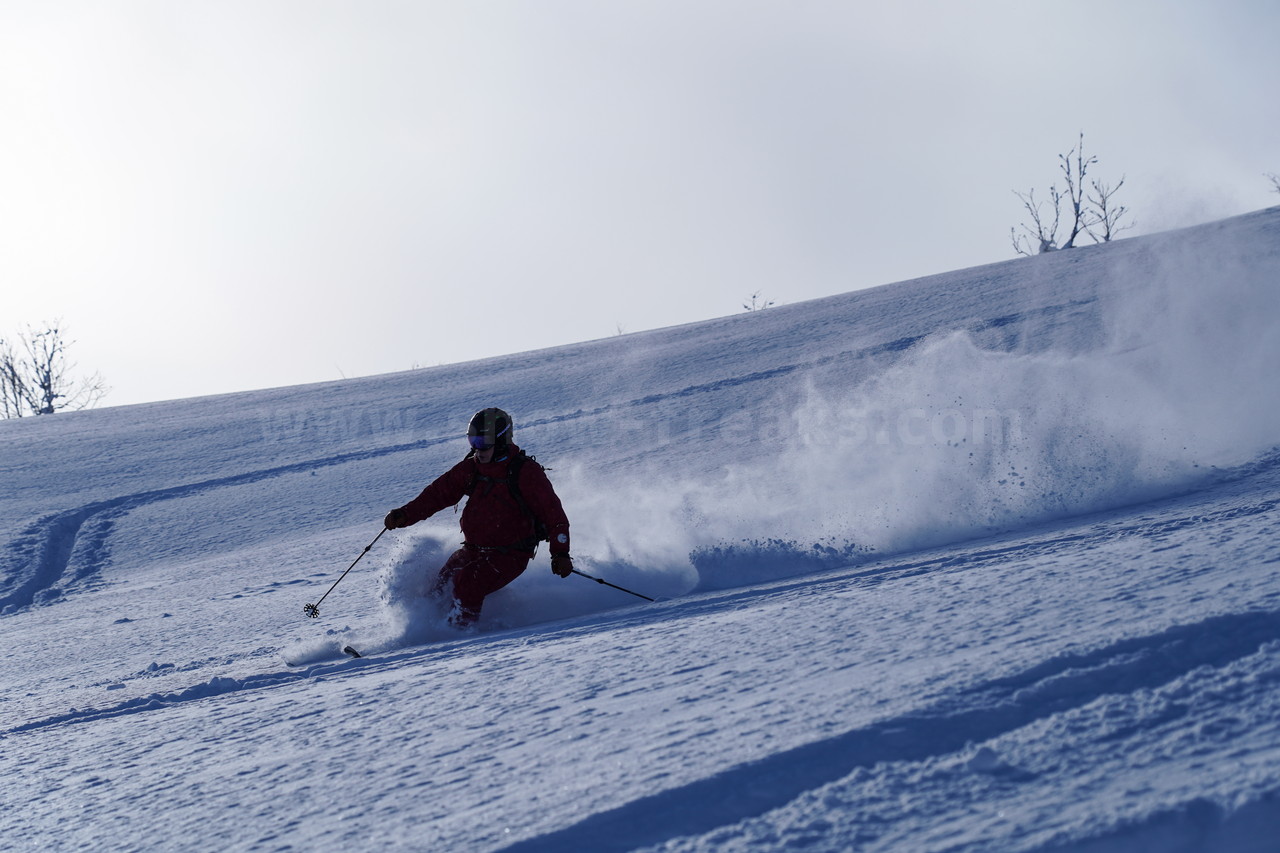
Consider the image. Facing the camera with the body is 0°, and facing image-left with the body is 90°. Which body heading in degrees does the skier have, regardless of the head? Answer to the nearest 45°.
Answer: approximately 45°
